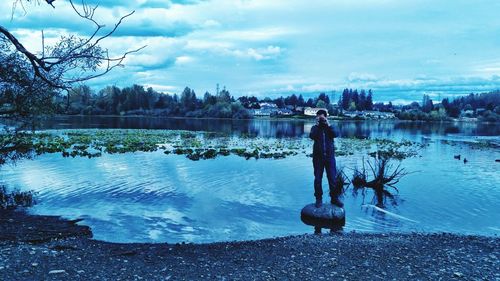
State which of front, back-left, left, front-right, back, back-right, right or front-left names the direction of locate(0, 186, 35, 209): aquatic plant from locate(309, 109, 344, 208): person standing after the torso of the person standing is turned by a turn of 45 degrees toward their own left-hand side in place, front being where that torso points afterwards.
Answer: back-right

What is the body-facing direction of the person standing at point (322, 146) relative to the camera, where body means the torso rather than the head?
toward the camera
